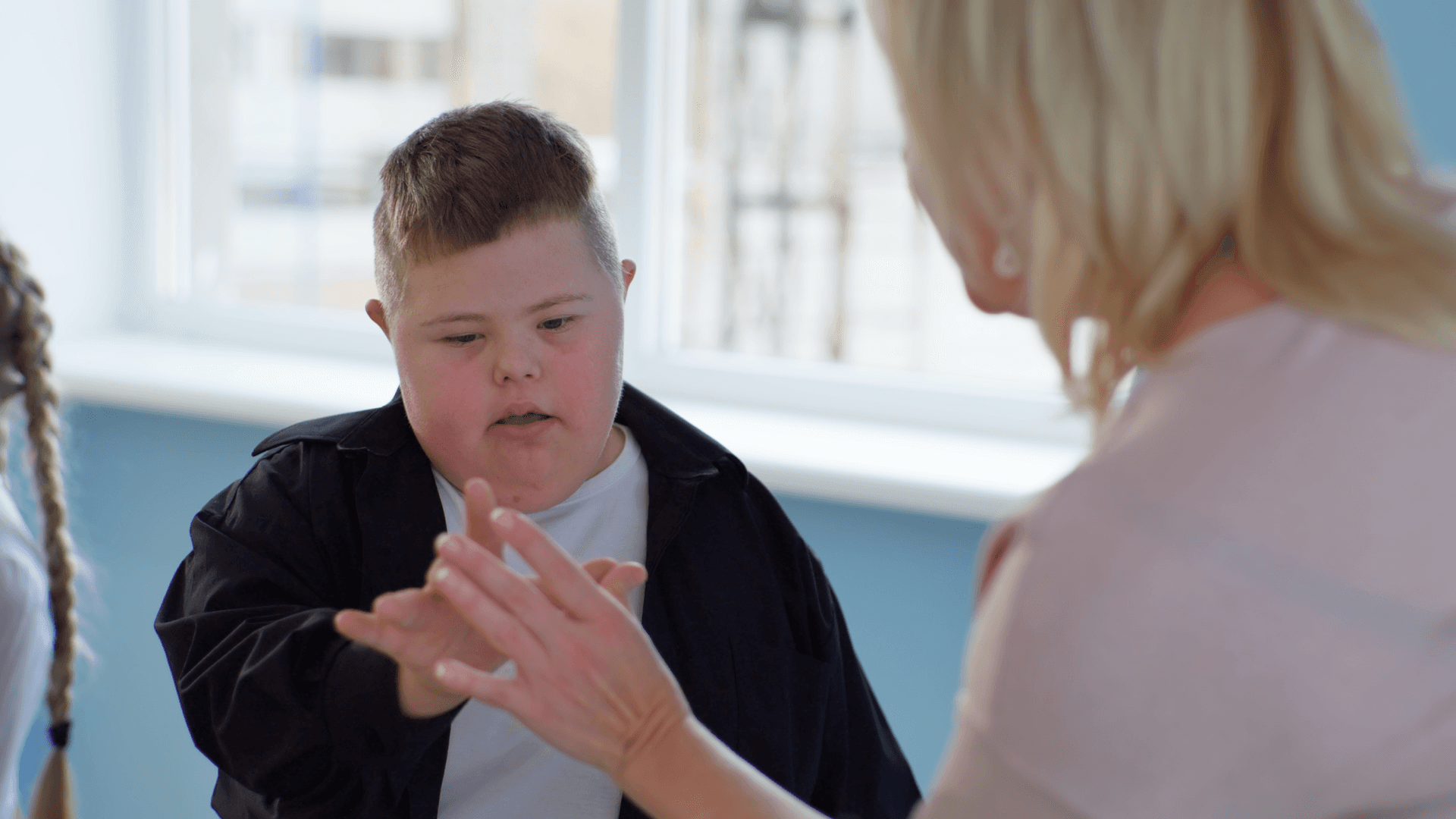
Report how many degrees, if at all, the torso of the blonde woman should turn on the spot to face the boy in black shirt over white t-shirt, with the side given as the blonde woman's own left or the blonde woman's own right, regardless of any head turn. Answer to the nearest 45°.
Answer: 0° — they already face them

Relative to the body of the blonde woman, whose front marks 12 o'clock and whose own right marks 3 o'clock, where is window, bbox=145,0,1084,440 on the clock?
The window is roughly at 1 o'clock from the blonde woman.

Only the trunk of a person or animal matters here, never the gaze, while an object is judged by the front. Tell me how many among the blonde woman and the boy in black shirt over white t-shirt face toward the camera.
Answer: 1

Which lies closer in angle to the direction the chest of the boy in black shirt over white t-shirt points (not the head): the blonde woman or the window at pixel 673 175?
the blonde woman

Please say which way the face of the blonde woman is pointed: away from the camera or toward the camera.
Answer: away from the camera

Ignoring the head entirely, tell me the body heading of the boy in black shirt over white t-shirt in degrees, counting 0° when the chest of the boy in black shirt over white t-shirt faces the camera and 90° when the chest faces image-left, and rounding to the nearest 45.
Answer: approximately 0°

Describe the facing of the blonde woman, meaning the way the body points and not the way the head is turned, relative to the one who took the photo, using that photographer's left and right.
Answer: facing away from the viewer and to the left of the viewer

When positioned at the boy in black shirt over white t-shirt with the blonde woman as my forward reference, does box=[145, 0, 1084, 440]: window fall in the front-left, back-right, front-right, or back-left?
back-left

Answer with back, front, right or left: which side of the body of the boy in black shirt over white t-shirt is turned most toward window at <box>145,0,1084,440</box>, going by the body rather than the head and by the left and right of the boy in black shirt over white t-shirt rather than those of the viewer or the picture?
back
